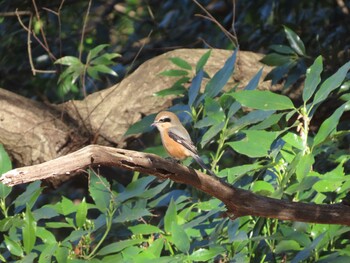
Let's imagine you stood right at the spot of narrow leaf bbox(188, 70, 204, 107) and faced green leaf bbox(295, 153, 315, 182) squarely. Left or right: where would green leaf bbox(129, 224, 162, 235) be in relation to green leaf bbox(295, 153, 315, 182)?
right

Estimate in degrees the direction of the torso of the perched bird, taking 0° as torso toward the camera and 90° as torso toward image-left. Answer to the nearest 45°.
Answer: approximately 90°

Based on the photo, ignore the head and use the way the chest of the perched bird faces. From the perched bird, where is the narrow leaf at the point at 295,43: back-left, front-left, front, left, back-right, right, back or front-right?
back-right

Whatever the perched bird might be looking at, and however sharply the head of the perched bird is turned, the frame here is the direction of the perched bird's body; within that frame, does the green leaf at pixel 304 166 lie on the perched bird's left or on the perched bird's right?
on the perched bird's left

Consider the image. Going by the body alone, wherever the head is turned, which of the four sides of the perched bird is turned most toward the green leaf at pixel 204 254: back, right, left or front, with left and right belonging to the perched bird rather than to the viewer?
left

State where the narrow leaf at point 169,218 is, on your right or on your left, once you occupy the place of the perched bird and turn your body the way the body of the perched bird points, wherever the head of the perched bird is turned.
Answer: on your left

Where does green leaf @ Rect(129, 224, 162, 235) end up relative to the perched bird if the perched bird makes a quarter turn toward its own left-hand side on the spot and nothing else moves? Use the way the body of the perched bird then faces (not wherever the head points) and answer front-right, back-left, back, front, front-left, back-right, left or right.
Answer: front
